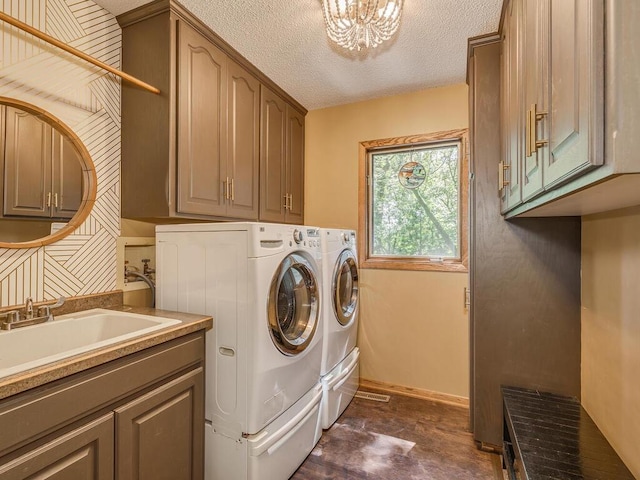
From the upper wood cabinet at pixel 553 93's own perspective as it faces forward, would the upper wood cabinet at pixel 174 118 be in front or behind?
in front

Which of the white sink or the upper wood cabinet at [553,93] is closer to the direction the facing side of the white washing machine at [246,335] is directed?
the upper wood cabinet

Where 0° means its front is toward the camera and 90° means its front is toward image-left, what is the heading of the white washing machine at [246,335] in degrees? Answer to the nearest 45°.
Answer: approximately 315°

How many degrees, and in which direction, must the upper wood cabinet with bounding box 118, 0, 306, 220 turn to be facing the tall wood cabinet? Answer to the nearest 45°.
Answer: approximately 45° to its left

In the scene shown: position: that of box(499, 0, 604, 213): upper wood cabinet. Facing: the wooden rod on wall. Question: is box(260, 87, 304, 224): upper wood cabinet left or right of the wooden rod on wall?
right

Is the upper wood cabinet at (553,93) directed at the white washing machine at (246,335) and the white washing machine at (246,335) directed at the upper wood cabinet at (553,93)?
yes

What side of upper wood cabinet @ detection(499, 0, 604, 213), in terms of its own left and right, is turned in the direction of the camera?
left

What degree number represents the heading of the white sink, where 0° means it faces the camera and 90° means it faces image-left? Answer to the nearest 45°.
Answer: approximately 315°
